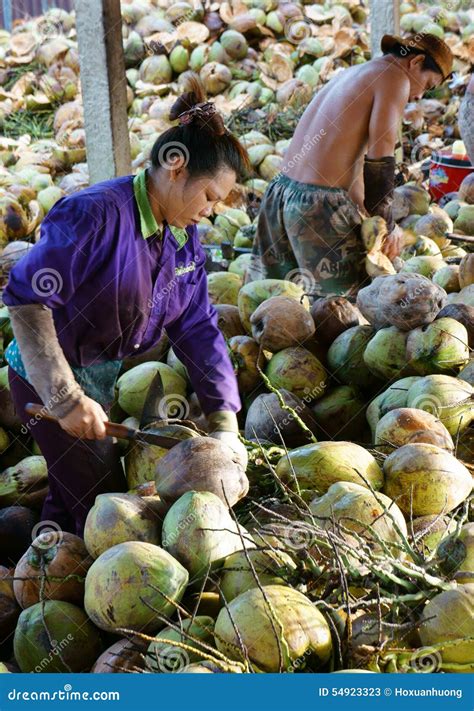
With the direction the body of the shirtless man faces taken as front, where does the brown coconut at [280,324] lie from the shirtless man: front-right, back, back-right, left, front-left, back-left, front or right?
back-right

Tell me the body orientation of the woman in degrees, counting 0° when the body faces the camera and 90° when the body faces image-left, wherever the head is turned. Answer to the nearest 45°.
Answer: approximately 315°

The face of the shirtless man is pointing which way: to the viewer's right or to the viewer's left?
to the viewer's right

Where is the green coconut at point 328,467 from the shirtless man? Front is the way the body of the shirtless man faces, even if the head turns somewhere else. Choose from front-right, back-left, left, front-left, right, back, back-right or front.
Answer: back-right

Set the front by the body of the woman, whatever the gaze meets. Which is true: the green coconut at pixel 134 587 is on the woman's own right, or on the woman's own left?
on the woman's own right

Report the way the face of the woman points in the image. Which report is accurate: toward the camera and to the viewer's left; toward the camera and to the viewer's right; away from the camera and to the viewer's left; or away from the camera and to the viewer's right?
toward the camera and to the viewer's right

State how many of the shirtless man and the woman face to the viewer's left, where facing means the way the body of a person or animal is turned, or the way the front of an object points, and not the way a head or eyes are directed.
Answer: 0

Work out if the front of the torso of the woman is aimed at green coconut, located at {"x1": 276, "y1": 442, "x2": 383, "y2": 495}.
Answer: yes

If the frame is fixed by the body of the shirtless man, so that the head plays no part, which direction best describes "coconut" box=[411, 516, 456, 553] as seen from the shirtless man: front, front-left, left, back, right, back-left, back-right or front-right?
back-right

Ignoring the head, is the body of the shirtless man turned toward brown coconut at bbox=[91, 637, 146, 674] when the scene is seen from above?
no

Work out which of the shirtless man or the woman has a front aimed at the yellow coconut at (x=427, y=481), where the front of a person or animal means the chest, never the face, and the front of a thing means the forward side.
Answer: the woman

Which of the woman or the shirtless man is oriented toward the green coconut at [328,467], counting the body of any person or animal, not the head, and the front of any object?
the woman

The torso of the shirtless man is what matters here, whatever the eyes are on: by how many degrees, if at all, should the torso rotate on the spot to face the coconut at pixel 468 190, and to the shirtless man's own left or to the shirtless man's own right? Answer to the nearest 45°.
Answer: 0° — they already face it

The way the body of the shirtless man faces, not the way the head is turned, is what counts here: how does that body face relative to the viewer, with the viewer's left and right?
facing away from the viewer and to the right of the viewer
